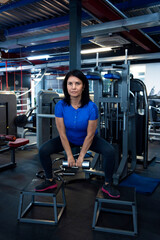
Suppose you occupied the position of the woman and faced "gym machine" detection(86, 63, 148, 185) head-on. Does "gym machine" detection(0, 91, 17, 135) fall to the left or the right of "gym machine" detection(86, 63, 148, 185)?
left

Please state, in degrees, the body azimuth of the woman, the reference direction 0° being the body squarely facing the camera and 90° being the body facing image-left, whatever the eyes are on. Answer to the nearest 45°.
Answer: approximately 0°

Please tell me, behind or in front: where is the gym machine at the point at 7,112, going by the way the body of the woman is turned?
behind
